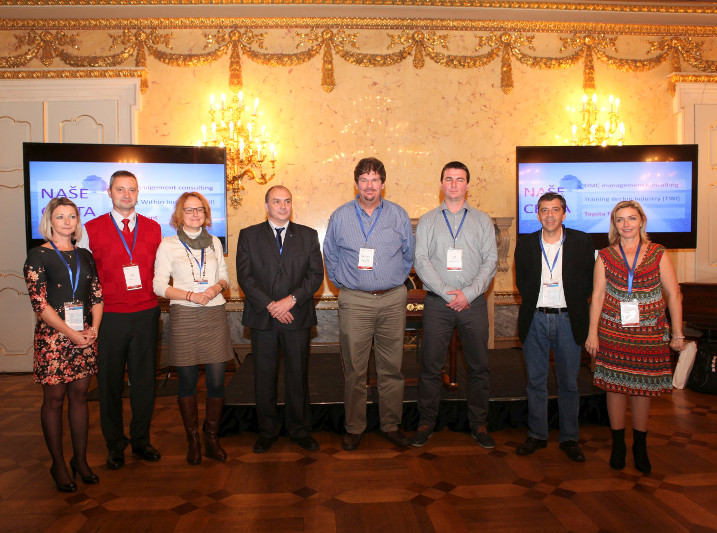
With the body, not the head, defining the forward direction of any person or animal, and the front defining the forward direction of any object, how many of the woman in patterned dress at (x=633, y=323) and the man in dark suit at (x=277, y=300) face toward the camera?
2

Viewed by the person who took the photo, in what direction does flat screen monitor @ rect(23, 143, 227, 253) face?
facing the viewer

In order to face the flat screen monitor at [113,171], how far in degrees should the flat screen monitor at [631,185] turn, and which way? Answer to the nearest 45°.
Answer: approximately 45° to its right

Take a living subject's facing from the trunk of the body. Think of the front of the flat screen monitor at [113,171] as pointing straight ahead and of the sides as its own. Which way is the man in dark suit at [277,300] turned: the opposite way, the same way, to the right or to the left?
the same way

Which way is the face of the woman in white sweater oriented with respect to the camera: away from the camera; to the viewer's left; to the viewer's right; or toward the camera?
toward the camera

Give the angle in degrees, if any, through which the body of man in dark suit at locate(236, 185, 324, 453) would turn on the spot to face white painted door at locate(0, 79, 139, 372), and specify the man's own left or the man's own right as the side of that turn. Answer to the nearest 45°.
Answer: approximately 135° to the man's own right

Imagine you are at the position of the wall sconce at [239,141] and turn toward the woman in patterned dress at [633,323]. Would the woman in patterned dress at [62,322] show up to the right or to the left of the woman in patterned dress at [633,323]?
right

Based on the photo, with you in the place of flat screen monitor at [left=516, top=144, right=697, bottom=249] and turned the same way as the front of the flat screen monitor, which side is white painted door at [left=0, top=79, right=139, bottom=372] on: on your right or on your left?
on your right

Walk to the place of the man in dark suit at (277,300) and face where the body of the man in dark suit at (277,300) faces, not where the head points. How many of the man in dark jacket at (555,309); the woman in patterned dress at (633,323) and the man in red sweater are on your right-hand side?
1

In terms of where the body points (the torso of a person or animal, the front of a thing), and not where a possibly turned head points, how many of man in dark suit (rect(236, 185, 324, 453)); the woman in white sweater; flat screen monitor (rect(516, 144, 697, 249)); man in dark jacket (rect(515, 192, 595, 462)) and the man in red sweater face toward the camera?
5

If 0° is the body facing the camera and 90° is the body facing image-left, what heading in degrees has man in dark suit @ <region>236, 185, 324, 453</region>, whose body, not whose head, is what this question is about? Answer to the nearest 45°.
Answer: approximately 0°

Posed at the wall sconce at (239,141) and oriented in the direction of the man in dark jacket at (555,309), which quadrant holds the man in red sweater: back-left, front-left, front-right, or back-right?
front-right

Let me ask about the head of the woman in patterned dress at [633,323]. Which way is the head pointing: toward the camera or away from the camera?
toward the camera

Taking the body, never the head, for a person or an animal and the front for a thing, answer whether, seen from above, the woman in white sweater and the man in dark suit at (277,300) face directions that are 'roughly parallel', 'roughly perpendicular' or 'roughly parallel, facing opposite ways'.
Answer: roughly parallel

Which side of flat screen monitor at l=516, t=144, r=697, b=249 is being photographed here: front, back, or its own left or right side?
front

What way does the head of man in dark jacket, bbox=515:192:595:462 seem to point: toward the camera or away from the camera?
toward the camera

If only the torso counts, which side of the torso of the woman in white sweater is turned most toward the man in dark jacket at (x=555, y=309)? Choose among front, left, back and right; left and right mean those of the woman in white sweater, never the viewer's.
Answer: left
